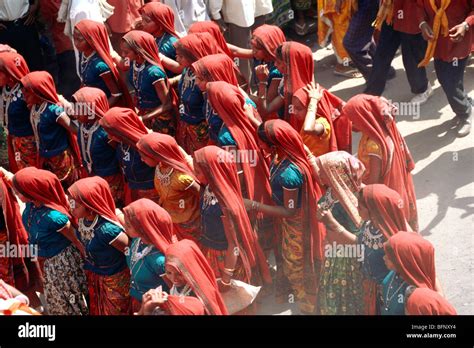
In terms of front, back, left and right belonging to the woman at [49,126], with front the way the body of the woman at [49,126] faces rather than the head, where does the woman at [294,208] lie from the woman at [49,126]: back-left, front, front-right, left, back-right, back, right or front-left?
left

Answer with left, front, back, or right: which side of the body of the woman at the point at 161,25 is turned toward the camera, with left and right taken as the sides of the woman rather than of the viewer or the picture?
left

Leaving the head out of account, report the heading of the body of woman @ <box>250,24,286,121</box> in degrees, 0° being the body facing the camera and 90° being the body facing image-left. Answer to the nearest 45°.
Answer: approximately 90°

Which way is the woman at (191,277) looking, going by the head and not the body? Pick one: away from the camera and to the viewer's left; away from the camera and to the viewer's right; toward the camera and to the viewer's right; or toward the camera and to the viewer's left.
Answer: toward the camera and to the viewer's left

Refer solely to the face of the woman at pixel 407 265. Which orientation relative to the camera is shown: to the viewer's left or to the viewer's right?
to the viewer's left

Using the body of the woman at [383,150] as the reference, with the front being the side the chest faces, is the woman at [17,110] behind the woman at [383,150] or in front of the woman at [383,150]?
in front

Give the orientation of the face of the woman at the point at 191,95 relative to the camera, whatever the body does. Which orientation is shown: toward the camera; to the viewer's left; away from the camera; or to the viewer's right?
to the viewer's left

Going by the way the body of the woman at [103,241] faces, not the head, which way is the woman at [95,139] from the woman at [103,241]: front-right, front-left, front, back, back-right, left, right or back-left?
back-right

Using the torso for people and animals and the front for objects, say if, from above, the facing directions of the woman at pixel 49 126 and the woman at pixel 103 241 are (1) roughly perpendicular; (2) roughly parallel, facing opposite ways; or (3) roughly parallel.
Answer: roughly parallel

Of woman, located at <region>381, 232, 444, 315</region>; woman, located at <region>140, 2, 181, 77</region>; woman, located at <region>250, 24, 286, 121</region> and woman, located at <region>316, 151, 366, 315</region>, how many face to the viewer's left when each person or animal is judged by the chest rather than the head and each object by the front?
4

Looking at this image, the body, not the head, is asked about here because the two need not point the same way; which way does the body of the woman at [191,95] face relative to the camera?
to the viewer's left
